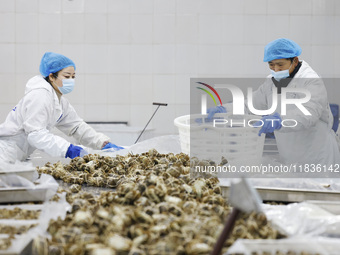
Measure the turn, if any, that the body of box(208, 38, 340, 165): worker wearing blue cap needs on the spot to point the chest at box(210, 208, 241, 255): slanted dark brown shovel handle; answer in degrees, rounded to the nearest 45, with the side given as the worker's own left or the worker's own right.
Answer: approximately 45° to the worker's own left

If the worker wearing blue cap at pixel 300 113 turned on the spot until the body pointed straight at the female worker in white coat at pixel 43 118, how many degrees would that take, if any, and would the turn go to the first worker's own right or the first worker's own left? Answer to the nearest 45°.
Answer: approximately 45° to the first worker's own right

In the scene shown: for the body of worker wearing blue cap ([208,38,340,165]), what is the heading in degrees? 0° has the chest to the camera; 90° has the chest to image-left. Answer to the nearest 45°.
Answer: approximately 45°

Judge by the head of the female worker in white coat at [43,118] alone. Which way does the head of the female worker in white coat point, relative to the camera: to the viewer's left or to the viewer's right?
to the viewer's right
